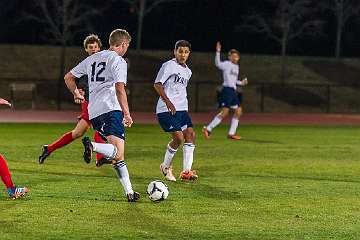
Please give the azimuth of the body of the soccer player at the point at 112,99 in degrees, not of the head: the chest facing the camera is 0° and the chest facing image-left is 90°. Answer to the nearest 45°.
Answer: approximately 225°

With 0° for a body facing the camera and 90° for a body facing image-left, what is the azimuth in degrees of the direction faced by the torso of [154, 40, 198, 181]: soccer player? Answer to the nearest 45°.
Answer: approximately 315°

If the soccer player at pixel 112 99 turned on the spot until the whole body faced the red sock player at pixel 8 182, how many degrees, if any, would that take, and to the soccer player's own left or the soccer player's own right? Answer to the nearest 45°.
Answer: approximately 135° to the soccer player's own left

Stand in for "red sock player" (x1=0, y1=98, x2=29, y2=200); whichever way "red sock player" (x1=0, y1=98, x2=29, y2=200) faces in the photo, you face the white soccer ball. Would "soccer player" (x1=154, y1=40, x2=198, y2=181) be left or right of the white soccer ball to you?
left

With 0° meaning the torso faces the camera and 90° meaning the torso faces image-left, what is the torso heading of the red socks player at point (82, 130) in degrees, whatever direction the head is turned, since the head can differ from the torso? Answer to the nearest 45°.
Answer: approximately 315°

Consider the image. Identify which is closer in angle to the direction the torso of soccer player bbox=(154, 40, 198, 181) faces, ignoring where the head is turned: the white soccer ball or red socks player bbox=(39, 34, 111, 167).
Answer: the white soccer ball
